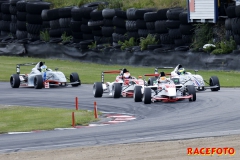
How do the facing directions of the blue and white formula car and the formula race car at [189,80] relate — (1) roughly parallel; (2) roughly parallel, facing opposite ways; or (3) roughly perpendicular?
roughly parallel

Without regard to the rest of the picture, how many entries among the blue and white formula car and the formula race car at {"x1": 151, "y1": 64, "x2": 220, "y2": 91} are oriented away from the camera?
0

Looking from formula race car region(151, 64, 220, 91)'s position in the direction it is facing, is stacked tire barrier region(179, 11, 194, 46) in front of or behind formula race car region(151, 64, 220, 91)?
behind
